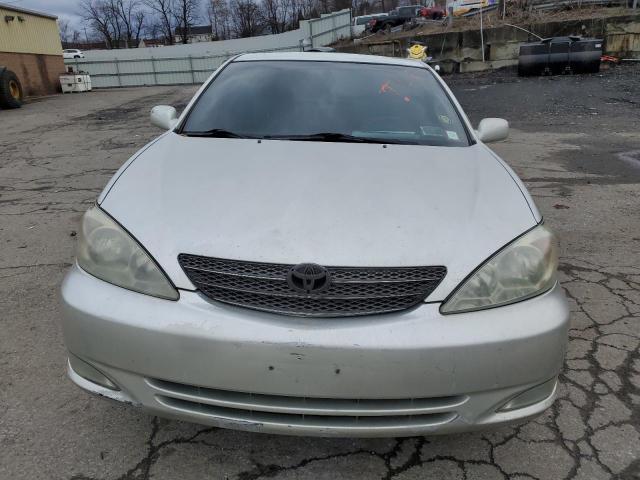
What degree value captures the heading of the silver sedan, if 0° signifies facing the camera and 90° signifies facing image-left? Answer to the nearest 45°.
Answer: approximately 0°

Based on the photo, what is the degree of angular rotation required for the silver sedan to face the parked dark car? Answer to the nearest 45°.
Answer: approximately 180°

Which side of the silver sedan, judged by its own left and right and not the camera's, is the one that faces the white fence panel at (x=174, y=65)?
back
